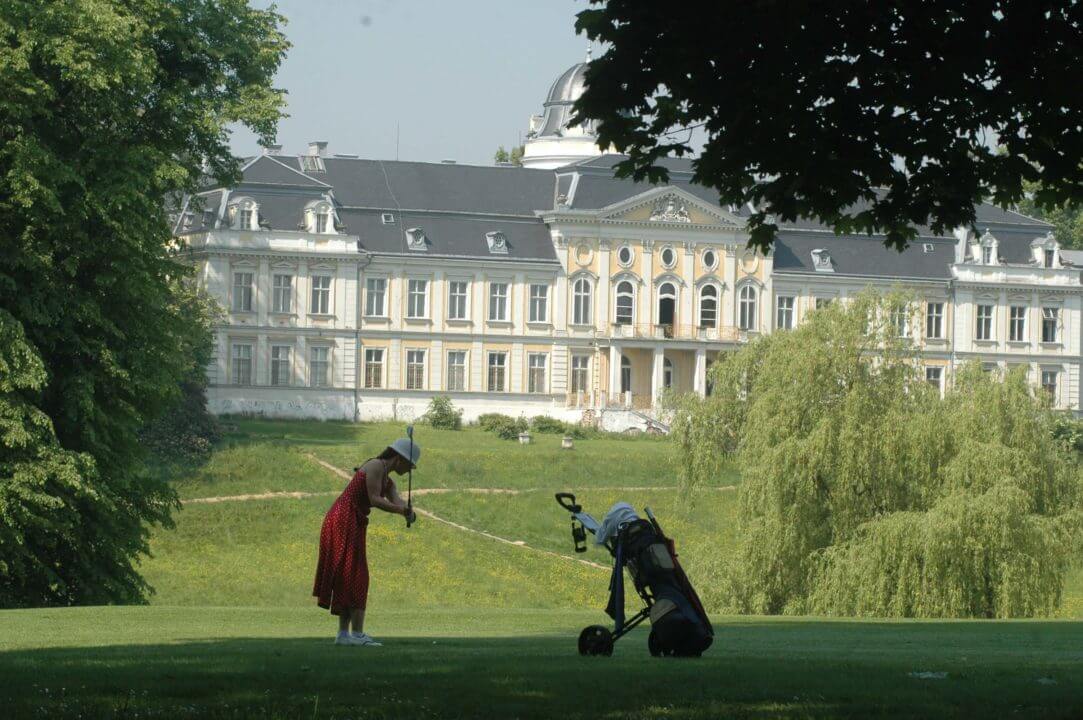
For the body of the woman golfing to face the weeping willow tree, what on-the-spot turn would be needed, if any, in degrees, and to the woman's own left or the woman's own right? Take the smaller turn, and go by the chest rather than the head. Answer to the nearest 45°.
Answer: approximately 45° to the woman's own left

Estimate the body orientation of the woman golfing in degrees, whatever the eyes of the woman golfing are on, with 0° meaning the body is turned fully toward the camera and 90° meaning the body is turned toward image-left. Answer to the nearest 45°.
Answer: approximately 270°

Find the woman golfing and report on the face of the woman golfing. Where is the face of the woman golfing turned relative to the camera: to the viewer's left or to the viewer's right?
to the viewer's right

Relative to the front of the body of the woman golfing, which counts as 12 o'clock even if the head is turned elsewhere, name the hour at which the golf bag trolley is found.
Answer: The golf bag trolley is roughly at 1 o'clock from the woman golfing.
